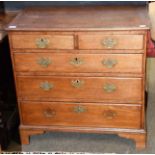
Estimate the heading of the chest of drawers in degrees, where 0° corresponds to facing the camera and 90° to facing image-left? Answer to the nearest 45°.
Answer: approximately 0°
